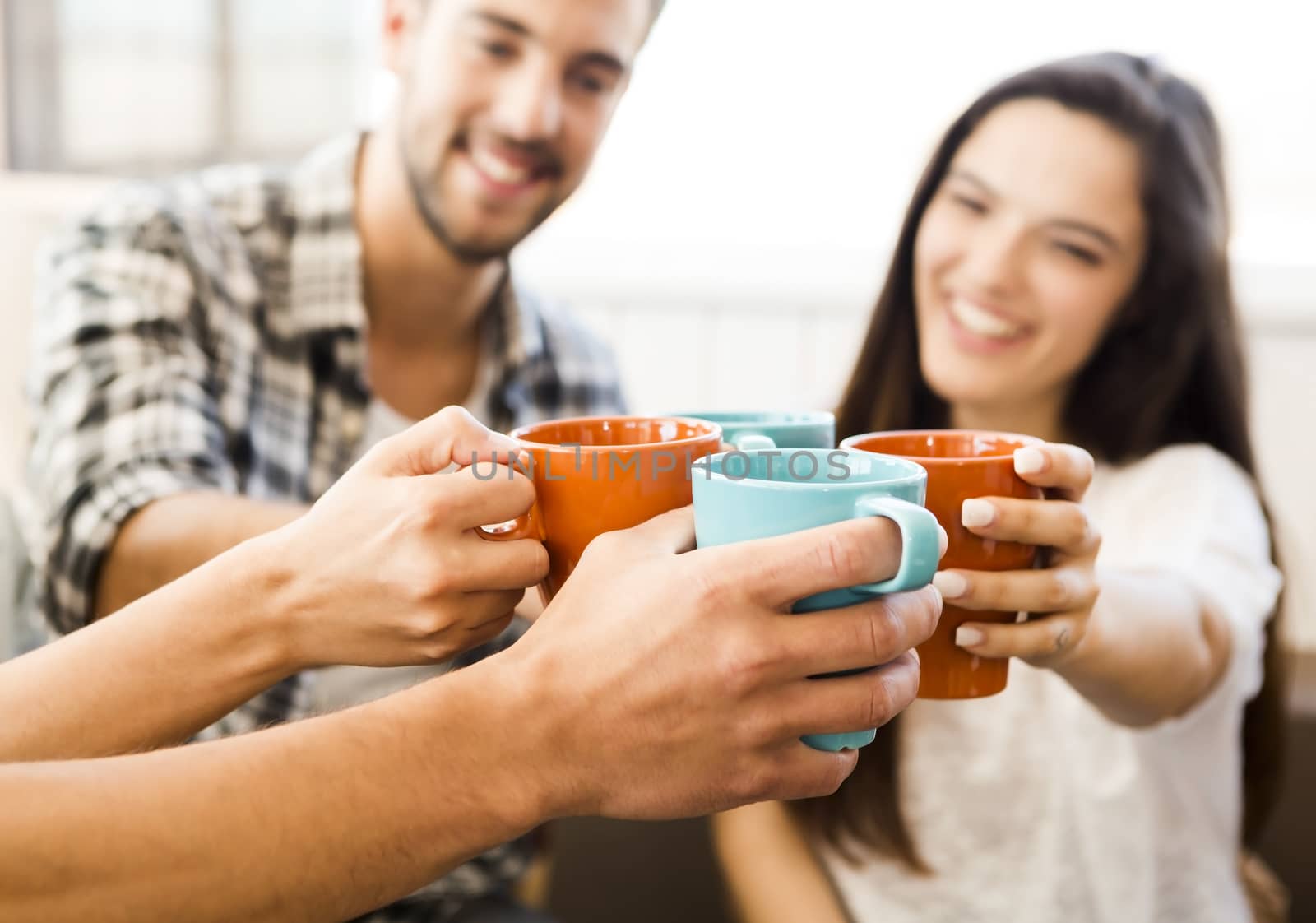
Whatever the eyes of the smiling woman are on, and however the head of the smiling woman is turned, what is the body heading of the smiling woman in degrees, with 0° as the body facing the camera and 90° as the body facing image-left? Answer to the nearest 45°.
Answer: approximately 0°

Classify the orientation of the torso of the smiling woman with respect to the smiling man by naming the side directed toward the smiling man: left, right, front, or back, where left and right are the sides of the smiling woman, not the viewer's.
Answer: right

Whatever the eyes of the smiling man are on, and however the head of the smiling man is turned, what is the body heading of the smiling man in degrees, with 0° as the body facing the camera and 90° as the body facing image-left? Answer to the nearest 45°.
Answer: approximately 315°
